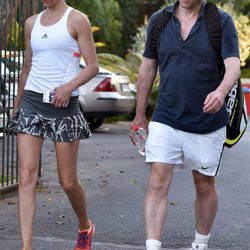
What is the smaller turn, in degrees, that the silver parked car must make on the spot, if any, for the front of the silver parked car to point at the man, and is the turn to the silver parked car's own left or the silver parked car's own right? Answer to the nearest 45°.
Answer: approximately 135° to the silver parked car's own left

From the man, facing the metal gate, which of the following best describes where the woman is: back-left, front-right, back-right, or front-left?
front-left

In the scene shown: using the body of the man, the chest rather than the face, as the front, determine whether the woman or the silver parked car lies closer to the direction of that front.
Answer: the woman

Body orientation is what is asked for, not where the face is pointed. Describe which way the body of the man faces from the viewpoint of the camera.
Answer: toward the camera

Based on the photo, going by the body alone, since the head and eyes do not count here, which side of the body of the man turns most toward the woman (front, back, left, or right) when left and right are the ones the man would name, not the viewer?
right

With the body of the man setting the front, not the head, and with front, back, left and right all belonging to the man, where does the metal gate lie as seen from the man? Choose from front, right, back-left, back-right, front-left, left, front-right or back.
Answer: back-right

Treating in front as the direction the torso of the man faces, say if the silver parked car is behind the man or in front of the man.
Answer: behind

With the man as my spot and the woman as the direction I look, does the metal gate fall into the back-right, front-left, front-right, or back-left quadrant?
front-right

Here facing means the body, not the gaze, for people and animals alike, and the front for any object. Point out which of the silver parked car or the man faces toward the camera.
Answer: the man

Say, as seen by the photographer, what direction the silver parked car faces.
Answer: facing away from the viewer and to the left of the viewer

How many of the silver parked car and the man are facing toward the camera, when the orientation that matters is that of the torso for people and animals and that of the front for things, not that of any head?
1

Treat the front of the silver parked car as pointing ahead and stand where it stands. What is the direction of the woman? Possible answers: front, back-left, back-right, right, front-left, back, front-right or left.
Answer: back-left

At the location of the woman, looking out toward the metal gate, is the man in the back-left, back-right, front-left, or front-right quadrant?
back-right
